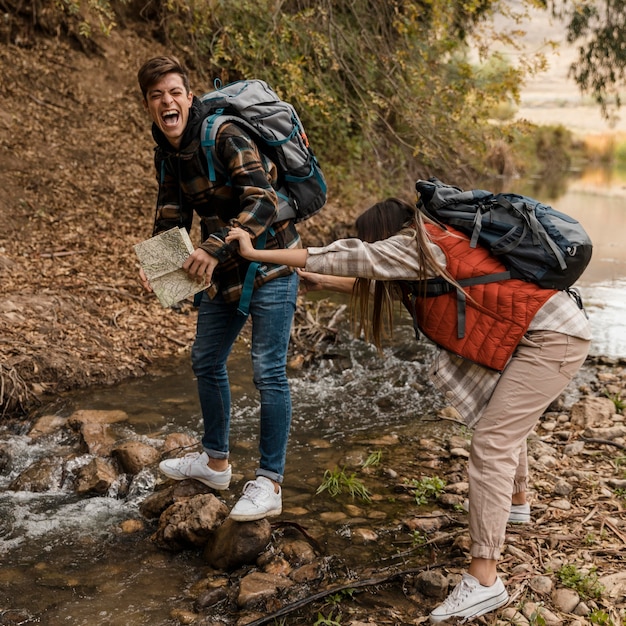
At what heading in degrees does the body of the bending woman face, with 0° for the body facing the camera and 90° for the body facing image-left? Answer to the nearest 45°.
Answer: approximately 90°

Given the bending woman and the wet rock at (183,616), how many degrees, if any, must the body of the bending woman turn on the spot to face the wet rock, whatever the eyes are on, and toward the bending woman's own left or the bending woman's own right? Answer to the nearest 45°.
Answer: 0° — they already face it
